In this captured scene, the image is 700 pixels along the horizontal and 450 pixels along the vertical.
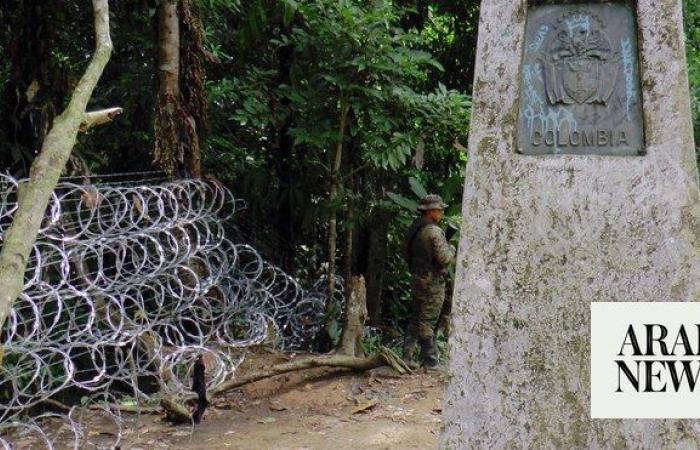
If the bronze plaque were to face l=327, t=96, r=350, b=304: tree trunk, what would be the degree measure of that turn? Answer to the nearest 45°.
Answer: approximately 135° to its right

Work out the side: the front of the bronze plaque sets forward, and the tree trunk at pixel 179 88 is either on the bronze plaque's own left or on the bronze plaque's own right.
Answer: on the bronze plaque's own right

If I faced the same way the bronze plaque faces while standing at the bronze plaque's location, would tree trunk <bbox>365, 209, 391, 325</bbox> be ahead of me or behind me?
behind

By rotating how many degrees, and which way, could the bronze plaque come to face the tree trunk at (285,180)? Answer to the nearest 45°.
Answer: approximately 135° to its right

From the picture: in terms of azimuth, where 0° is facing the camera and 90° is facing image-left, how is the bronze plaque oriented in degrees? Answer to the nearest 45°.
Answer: approximately 0°

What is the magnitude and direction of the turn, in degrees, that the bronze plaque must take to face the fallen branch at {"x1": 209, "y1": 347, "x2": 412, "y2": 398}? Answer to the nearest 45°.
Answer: approximately 135° to its right

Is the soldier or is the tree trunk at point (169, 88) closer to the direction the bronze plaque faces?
the tree trunk
